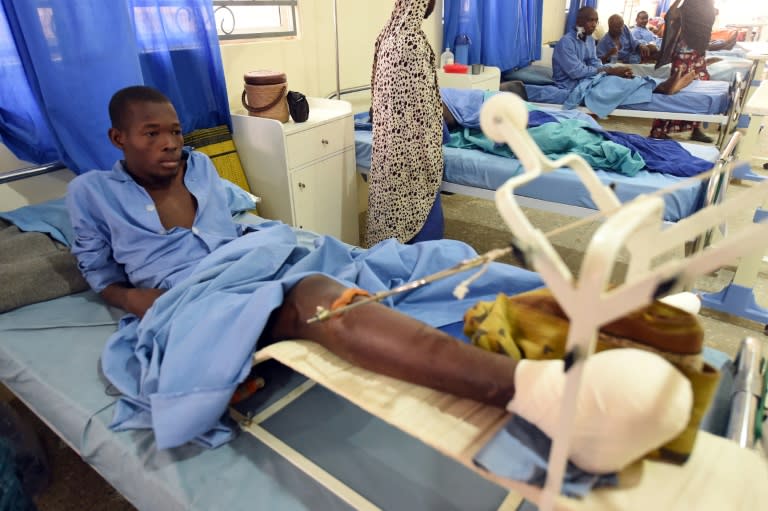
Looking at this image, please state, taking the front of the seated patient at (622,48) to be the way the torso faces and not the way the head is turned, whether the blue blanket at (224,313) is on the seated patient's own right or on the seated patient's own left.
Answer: on the seated patient's own right

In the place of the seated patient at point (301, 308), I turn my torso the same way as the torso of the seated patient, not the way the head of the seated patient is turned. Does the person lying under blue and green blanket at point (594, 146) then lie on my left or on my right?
on my left

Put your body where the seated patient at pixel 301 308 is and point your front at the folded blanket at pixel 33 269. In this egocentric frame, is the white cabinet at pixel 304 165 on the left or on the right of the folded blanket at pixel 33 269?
right

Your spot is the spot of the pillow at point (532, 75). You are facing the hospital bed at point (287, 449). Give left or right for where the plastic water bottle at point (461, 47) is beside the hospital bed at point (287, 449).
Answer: right

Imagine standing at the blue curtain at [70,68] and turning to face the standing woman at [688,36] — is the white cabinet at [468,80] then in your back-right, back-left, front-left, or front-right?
front-left

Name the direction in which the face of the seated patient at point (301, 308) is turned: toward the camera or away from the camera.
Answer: toward the camera

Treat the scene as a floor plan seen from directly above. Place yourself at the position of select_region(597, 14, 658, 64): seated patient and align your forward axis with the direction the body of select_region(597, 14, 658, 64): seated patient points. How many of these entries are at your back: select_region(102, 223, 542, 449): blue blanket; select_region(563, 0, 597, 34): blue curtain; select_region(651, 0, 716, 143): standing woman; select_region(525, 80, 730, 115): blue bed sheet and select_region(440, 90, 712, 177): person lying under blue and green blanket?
1

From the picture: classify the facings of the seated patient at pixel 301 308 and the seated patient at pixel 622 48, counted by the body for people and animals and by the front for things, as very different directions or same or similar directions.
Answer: same or similar directions

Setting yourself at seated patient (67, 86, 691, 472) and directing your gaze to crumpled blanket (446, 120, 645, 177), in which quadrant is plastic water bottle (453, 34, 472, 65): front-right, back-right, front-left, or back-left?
front-left

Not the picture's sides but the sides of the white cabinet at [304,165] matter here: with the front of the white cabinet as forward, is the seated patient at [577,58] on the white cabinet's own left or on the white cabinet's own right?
on the white cabinet's own left

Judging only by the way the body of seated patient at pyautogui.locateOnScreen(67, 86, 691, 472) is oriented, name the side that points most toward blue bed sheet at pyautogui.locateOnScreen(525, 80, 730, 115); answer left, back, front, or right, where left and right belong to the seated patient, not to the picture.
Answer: left

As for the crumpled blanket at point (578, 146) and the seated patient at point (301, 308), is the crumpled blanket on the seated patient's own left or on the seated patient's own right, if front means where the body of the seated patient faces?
on the seated patient's own left

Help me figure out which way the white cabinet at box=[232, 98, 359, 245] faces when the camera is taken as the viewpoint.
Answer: facing the viewer and to the right of the viewer

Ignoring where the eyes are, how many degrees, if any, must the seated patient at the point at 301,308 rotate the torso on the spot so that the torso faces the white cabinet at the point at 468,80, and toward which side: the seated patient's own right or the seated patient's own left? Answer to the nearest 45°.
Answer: approximately 135° to the seated patient's own left

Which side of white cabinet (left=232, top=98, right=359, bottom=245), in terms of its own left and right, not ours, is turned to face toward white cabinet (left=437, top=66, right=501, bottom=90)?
left

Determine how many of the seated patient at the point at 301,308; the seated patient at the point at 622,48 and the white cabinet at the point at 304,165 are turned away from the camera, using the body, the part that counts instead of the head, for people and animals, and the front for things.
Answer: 0
